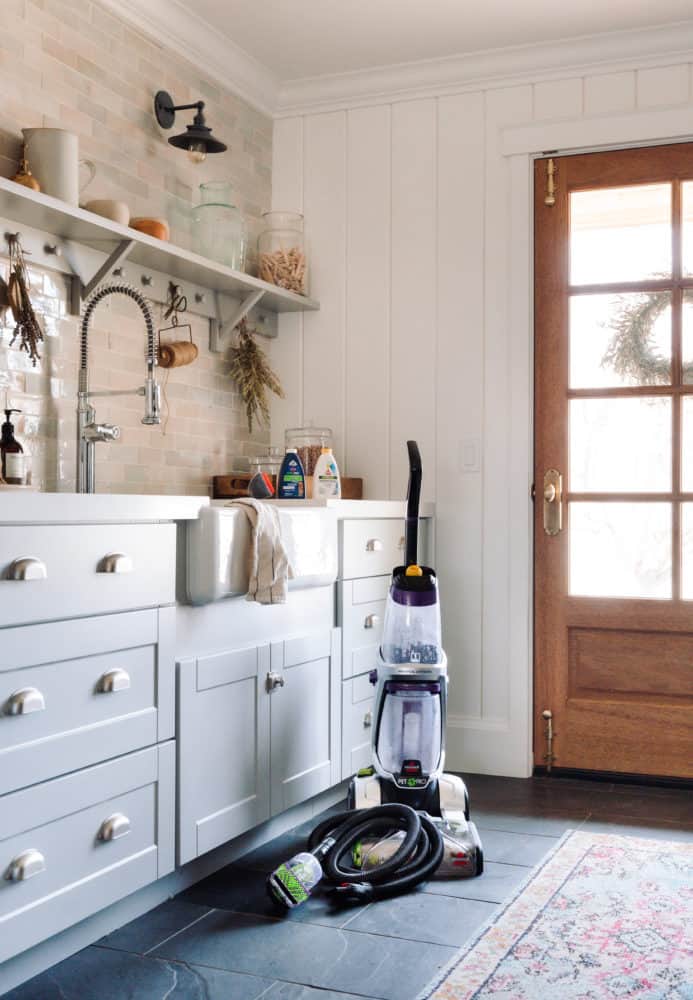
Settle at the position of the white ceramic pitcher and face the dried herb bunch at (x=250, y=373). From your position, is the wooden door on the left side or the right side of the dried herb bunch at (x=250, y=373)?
right

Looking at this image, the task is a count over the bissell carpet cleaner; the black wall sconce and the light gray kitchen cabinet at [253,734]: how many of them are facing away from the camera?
0

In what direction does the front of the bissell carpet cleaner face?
toward the camera

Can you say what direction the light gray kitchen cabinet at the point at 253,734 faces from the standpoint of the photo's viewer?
facing the viewer and to the right of the viewer

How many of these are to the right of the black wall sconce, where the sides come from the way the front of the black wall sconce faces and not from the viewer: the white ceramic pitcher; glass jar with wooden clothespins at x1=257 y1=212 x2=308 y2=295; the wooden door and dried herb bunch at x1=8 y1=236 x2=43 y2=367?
2

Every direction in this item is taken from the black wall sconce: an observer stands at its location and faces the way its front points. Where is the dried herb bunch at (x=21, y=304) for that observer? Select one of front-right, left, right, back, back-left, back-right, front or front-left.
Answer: right

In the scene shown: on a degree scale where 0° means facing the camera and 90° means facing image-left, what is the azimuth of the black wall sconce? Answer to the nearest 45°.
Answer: approximately 315°

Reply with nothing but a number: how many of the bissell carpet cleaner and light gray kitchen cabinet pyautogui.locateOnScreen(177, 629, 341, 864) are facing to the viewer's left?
0

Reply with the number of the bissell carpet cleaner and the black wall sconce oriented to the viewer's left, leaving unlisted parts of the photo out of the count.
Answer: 0
